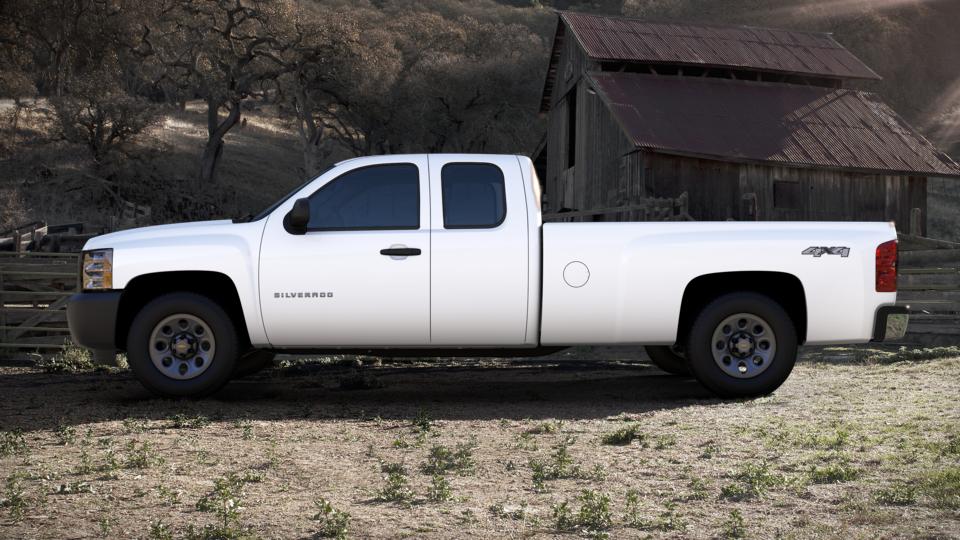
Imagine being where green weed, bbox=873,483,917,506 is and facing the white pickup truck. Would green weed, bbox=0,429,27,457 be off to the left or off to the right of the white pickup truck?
left

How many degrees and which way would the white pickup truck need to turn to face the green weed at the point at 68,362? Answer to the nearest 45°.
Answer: approximately 45° to its right

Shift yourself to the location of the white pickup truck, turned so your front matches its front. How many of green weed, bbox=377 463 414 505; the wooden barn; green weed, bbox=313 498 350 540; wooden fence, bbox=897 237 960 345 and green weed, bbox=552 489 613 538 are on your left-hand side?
3

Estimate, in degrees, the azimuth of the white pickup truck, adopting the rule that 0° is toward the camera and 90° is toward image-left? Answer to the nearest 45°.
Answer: approximately 90°

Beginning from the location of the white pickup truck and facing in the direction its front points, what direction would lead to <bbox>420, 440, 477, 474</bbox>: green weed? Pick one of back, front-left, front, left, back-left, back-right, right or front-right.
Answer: left

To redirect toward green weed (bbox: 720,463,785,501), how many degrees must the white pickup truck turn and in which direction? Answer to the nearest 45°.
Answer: approximately 135° to its left

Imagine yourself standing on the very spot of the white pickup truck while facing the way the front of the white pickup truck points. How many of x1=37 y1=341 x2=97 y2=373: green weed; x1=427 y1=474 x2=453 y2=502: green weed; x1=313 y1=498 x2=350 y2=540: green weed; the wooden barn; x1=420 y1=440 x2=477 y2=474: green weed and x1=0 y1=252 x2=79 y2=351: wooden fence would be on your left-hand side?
3

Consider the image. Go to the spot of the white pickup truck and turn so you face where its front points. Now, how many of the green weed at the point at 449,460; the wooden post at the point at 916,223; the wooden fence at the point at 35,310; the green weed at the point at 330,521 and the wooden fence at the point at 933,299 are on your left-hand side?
2

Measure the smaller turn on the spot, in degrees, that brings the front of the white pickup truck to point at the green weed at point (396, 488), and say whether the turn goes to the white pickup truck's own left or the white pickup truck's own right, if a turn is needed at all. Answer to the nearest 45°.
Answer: approximately 90° to the white pickup truck's own left

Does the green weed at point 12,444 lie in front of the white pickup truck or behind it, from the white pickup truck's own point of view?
in front

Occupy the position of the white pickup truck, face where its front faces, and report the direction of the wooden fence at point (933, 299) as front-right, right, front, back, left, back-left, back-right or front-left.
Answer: back-right

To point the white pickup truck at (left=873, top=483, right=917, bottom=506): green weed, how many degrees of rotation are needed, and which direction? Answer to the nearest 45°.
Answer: approximately 135° to its left

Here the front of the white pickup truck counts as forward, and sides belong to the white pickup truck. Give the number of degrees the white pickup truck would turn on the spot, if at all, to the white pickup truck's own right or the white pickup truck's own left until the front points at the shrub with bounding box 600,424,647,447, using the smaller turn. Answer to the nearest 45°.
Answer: approximately 135° to the white pickup truck's own left

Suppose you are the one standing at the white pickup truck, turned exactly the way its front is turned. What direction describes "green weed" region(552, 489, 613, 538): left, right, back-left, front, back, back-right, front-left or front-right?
left
